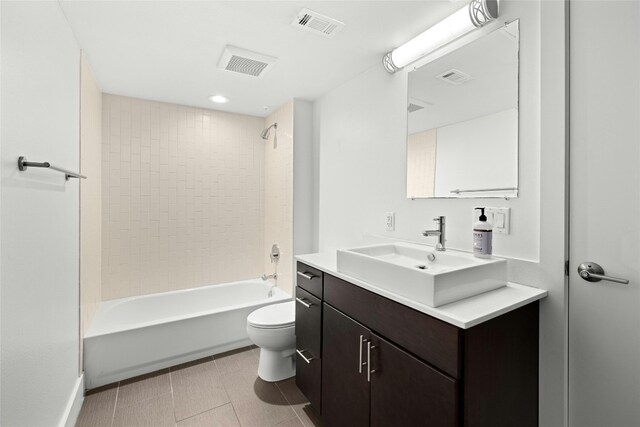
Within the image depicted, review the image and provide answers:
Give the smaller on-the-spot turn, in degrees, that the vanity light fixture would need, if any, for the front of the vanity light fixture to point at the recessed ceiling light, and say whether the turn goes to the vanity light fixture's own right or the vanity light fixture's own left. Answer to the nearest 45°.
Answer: approximately 45° to the vanity light fixture's own right

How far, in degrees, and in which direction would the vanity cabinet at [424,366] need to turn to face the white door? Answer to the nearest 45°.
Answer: approximately 135° to its left

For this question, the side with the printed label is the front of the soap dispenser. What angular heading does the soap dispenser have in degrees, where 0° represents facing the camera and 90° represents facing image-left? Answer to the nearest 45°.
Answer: approximately 45°

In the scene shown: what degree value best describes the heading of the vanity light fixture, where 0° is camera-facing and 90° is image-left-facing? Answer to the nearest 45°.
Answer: approximately 45°

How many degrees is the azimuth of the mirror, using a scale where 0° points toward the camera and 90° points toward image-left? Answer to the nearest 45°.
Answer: approximately 45°

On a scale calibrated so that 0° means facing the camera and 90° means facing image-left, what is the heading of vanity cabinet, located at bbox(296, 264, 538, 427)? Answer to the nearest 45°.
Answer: approximately 45°
